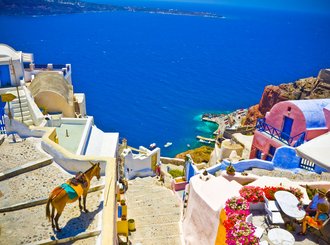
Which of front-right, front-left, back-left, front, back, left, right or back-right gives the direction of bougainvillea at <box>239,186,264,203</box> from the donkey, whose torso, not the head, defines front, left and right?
front-right

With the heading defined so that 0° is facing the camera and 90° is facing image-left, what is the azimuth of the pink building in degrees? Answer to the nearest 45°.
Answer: approximately 45°

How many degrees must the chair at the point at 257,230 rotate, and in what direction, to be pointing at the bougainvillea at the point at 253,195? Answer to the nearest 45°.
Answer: approximately 135° to its left

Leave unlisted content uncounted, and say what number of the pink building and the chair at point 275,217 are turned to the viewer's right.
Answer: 1

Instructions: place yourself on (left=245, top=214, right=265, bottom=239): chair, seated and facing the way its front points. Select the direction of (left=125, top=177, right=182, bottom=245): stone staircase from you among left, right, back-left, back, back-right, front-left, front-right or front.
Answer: back

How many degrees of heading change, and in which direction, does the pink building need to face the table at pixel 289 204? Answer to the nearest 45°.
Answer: approximately 45° to its left

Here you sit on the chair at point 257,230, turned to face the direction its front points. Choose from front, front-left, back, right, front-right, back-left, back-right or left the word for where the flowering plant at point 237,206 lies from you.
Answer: back

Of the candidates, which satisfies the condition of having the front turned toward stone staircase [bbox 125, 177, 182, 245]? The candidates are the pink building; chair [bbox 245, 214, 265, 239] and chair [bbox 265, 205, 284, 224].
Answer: the pink building

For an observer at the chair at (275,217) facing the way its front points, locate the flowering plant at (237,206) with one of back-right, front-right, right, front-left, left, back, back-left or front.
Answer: back

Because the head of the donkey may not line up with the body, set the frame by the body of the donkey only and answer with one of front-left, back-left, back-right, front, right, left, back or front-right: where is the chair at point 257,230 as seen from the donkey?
front-right

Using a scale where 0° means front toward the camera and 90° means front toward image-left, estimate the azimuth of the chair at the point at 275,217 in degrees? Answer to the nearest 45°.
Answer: approximately 270°

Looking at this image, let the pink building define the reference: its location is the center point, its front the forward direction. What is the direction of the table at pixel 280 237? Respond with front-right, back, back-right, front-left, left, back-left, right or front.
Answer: front-left

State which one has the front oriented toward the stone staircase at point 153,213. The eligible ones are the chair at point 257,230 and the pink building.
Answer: the pink building
